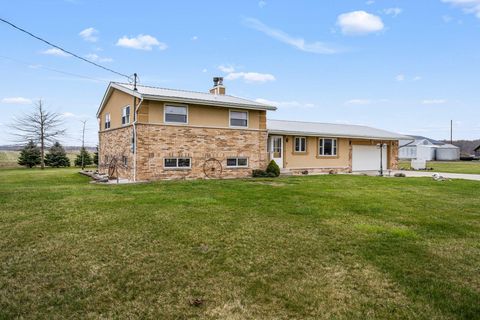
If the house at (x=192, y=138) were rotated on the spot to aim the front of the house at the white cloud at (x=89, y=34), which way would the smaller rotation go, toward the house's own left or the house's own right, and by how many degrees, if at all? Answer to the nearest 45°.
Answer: approximately 135° to the house's own right

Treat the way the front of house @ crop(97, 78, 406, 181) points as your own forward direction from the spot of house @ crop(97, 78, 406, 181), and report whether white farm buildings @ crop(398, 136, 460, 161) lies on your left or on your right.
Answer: on your left

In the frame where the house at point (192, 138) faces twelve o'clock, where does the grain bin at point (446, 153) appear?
The grain bin is roughly at 9 o'clock from the house.

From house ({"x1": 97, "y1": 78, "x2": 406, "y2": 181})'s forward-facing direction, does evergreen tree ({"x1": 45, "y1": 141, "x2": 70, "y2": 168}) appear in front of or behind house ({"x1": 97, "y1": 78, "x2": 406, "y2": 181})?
behind

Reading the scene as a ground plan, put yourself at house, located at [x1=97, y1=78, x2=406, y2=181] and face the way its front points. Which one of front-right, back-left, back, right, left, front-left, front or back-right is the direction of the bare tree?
back

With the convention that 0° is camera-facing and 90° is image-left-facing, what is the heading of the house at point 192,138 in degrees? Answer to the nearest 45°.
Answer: approximately 315°

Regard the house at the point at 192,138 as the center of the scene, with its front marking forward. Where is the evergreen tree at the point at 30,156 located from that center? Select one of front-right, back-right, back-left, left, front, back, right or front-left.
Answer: back

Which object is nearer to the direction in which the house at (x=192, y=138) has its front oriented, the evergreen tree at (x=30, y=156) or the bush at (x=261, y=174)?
the bush

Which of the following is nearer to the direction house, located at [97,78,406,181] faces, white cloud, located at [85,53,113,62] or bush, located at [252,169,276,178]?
the bush
